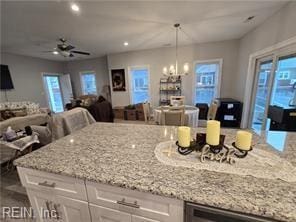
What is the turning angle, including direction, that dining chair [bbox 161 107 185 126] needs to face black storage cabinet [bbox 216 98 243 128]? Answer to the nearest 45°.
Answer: approximately 45° to its right

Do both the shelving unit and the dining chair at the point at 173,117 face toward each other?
yes

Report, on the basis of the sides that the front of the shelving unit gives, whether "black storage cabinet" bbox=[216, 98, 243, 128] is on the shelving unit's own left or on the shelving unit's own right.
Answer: on the shelving unit's own left

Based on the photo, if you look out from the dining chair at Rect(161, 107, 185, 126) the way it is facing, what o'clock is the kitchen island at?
The kitchen island is roughly at 6 o'clock from the dining chair.

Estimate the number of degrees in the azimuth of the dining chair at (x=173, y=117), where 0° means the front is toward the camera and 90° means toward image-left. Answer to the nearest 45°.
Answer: approximately 180°

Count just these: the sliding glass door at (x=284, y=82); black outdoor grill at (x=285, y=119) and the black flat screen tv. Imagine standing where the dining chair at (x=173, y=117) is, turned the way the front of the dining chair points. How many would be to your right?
2

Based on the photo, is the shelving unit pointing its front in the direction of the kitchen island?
yes

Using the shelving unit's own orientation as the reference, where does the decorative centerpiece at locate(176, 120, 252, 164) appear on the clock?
The decorative centerpiece is roughly at 12 o'clock from the shelving unit.

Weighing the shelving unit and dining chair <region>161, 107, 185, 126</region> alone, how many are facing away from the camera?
1

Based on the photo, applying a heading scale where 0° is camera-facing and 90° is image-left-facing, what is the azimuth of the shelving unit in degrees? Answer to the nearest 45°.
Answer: approximately 0°

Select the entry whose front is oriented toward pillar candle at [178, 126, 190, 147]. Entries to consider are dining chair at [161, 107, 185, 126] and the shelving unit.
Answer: the shelving unit

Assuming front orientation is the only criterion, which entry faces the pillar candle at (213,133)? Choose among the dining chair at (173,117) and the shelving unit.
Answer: the shelving unit

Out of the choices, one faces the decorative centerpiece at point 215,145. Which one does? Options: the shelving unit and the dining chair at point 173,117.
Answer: the shelving unit

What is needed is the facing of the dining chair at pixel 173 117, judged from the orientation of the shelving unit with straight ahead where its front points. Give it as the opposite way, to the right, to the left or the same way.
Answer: the opposite way

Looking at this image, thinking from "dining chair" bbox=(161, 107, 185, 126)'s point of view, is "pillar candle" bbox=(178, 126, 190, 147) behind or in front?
behind

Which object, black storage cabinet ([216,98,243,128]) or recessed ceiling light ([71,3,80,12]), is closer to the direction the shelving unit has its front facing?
the recessed ceiling light
